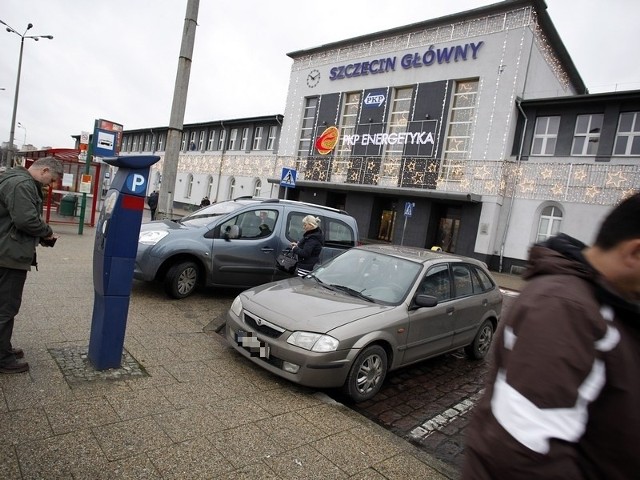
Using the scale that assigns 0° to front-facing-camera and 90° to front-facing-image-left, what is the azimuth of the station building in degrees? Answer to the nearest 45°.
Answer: approximately 45°

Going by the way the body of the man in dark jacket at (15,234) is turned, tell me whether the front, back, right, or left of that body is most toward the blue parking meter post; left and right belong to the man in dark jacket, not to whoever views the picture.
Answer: front

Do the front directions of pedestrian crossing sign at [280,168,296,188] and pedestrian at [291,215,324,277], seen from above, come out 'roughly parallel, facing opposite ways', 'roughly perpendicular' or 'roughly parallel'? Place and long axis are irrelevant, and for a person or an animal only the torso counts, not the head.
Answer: roughly perpendicular

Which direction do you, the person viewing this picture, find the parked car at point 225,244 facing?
facing the viewer and to the left of the viewer

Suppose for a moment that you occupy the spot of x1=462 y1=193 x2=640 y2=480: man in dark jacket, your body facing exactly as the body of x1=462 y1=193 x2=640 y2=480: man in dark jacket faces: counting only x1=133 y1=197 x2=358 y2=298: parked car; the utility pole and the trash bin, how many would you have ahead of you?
0

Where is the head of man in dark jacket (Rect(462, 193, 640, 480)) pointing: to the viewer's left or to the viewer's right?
to the viewer's right

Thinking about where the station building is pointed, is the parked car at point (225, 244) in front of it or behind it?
in front

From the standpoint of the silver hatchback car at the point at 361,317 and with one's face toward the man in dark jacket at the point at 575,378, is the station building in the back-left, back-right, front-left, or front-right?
back-left

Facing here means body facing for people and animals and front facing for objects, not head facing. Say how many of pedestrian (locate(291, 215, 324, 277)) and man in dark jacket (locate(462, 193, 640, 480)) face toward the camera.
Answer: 0

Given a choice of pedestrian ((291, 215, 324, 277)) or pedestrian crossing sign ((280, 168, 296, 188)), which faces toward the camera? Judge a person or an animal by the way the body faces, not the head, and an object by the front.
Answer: the pedestrian crossing sign

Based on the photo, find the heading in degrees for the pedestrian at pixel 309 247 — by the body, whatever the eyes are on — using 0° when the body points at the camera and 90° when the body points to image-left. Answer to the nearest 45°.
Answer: approximately 90°

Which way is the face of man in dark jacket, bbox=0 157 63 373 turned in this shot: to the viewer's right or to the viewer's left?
to the viewer's right

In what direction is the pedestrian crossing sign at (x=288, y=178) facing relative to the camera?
toward the camera

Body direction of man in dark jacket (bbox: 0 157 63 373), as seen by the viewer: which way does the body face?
to the viewer's right
